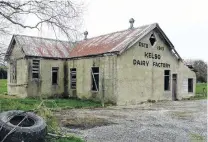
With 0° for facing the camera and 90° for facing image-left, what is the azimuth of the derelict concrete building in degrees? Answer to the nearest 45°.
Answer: approximately 315°
